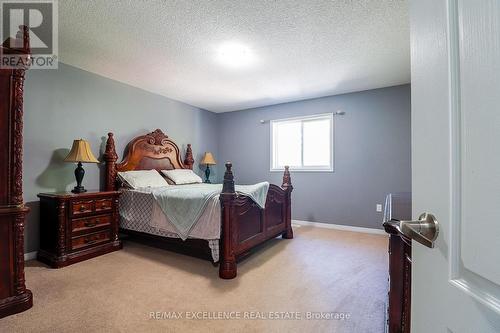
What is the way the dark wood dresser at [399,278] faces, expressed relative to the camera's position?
facing to the left of the viewer

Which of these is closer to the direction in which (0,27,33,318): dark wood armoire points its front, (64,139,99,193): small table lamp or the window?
the window

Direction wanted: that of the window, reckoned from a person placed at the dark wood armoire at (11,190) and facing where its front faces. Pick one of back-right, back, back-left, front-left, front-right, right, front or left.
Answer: front

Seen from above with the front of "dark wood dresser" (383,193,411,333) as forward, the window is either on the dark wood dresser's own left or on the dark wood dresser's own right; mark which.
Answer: on the dark wood dresser's own right

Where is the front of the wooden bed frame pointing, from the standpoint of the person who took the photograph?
facing the viewer and to the right of the viewer

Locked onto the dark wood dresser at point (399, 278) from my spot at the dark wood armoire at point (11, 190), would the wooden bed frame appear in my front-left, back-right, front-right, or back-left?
front-left

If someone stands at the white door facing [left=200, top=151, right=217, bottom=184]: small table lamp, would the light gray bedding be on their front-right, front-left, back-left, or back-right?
front-left

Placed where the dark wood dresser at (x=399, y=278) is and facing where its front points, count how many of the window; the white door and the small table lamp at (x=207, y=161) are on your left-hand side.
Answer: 1

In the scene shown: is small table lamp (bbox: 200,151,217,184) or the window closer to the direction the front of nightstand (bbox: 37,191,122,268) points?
the window

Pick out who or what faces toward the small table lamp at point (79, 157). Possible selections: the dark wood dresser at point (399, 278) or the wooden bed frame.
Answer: the dark wood dresser

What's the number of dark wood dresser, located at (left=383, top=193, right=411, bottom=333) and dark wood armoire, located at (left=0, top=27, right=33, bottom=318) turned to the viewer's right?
1

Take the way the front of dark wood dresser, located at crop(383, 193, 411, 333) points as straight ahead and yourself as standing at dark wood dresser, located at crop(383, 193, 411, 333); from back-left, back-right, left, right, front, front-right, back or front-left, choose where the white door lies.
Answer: left

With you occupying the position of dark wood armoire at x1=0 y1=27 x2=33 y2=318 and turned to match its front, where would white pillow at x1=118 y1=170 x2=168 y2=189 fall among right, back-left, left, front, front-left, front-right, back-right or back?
front-left

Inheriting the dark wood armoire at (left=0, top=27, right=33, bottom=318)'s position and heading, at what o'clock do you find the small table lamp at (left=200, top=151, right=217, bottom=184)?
The small table lamp is roughly at 11 o'clock from the dark wood armoire.

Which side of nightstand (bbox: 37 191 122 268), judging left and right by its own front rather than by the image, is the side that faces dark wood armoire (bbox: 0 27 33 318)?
right

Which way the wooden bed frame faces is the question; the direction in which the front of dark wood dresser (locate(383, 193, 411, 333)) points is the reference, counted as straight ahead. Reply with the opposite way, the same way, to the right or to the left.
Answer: the opposite way

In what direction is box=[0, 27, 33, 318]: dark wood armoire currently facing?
to the viewer's right

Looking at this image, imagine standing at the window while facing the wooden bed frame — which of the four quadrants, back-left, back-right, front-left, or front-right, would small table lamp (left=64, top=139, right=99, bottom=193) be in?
front-right
